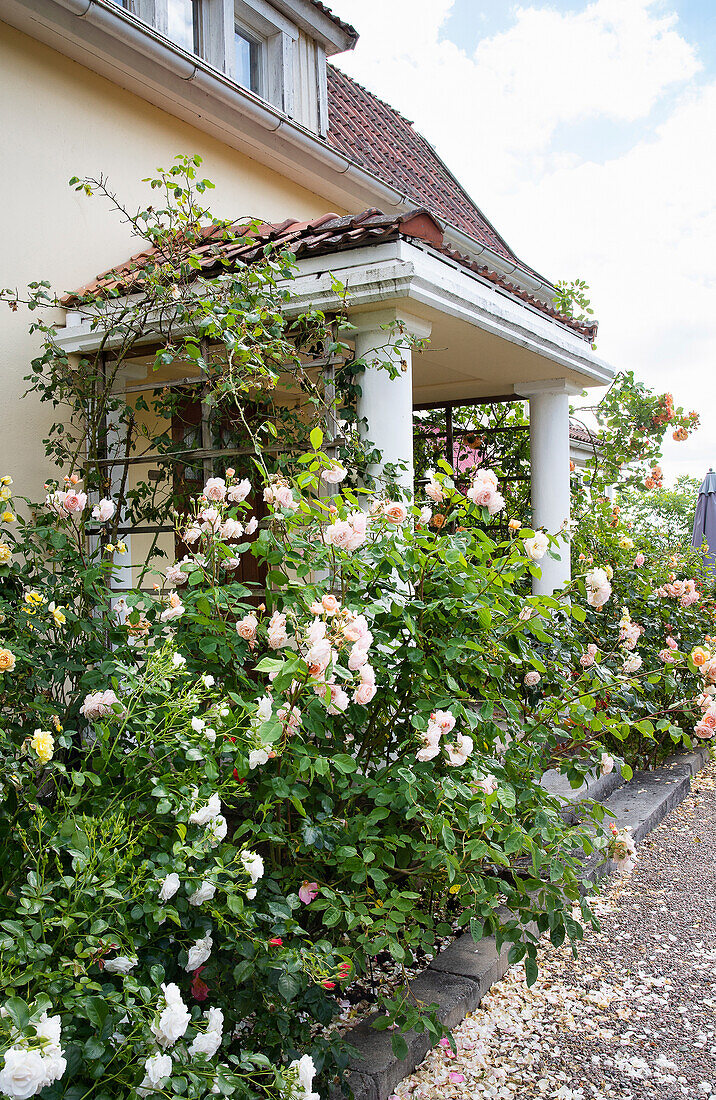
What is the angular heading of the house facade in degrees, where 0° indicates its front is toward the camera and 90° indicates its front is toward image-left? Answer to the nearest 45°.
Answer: approximately 315°
